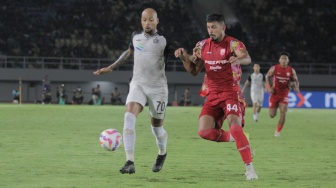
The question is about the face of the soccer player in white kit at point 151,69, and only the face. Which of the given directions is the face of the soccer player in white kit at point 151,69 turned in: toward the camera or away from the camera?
toward the camera

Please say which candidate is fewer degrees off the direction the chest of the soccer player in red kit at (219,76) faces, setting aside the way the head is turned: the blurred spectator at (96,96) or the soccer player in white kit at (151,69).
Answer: the soccer player in white kit

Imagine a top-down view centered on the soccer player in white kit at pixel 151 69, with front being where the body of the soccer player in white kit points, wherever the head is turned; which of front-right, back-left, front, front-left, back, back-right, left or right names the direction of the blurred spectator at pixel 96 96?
back

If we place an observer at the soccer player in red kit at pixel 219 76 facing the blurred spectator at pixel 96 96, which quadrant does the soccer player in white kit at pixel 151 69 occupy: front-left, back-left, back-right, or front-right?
front-left

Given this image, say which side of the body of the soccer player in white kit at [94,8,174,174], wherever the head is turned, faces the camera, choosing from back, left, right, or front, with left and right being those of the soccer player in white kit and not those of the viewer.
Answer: front

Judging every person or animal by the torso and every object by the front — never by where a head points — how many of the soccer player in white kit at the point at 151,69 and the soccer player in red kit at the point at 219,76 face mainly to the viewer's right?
0

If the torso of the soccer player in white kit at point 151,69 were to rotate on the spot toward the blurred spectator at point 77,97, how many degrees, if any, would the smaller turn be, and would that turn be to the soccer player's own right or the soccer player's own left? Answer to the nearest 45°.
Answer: approximately 180°

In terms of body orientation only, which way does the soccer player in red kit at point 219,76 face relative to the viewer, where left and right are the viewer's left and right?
facing the viewer and to the left of the viewer

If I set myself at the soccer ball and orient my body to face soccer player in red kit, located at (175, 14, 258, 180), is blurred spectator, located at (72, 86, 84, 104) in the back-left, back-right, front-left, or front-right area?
back-left

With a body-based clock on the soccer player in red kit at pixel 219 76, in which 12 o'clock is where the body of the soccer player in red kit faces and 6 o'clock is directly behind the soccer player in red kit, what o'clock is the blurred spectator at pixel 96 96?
The blurred spectator is roughly at 4 o'clock from the soccer player in red kit.
